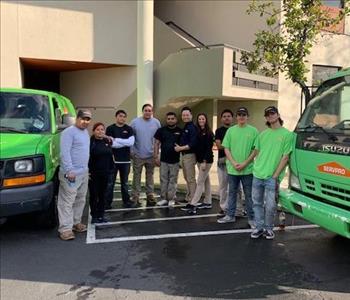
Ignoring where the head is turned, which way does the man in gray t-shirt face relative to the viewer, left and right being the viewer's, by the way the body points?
facing the viewer

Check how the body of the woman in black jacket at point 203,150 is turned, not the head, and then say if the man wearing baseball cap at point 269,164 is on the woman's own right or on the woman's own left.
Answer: on the woman's own left

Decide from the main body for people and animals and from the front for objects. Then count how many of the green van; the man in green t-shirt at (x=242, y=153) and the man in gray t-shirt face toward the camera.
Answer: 3

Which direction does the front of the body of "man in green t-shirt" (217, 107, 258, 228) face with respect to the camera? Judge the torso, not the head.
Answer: toward the camera

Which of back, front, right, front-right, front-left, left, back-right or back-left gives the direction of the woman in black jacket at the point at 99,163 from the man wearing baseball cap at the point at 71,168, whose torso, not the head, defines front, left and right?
left

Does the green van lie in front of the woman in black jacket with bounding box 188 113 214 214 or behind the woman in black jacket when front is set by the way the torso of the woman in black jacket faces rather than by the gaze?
in front

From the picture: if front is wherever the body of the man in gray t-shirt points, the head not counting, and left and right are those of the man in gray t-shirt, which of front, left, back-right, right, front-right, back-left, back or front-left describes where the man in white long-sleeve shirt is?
front-right

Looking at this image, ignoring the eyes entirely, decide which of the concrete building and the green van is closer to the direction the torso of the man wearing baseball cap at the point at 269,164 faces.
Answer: the green van

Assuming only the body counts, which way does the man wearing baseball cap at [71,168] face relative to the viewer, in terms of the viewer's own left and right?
facing the viewer and to the right of the viewer

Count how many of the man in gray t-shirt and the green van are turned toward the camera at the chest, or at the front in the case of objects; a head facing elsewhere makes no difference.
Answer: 2

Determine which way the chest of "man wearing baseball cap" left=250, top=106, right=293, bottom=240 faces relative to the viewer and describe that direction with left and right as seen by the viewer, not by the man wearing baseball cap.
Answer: facing the viewer and to the left of the viewer

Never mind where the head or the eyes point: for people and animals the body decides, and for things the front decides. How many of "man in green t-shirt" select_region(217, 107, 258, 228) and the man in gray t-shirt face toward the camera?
2

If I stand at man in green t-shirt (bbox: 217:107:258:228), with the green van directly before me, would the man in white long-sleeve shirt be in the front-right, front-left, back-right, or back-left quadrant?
front-right
